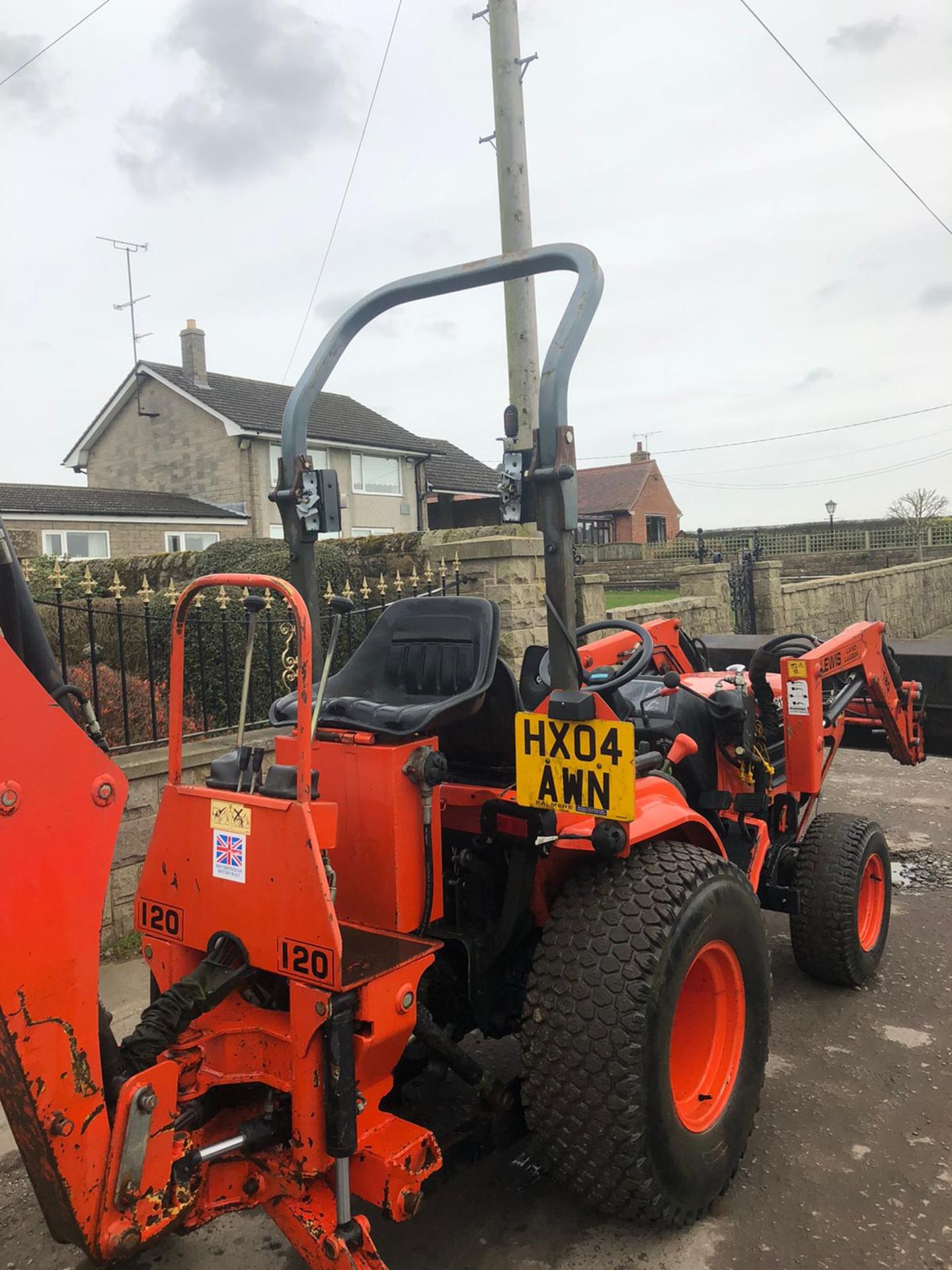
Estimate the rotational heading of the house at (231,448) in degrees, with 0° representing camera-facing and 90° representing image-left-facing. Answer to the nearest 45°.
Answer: approximately 315°

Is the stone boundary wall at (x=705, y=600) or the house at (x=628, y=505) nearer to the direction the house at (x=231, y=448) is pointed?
the stone boundary wall

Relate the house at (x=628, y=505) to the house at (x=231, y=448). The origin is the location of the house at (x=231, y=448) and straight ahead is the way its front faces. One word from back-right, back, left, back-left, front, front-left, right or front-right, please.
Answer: left

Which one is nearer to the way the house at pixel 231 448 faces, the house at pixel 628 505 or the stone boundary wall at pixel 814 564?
the stone boundary wall

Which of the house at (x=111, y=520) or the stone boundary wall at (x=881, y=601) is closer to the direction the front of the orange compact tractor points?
the stone boundary wall

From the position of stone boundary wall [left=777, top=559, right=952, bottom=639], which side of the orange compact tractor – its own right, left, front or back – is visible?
front

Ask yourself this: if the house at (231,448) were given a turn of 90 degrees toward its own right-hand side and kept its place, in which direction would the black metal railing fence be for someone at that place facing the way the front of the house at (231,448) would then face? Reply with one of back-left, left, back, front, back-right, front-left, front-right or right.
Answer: front-left

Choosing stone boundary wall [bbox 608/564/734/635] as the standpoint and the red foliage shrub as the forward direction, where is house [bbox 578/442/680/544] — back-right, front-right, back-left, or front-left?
back-right

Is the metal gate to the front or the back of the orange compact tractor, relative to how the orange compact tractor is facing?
to the front

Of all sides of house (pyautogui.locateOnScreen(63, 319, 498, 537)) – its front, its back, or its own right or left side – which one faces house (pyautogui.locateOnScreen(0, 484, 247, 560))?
right

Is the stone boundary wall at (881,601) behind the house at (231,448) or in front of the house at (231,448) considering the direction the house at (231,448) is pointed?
in front

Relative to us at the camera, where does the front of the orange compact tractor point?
facing away from the viewer and to the right of the viewer

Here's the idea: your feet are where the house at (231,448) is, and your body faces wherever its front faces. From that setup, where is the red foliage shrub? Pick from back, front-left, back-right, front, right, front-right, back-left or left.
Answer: front-right
